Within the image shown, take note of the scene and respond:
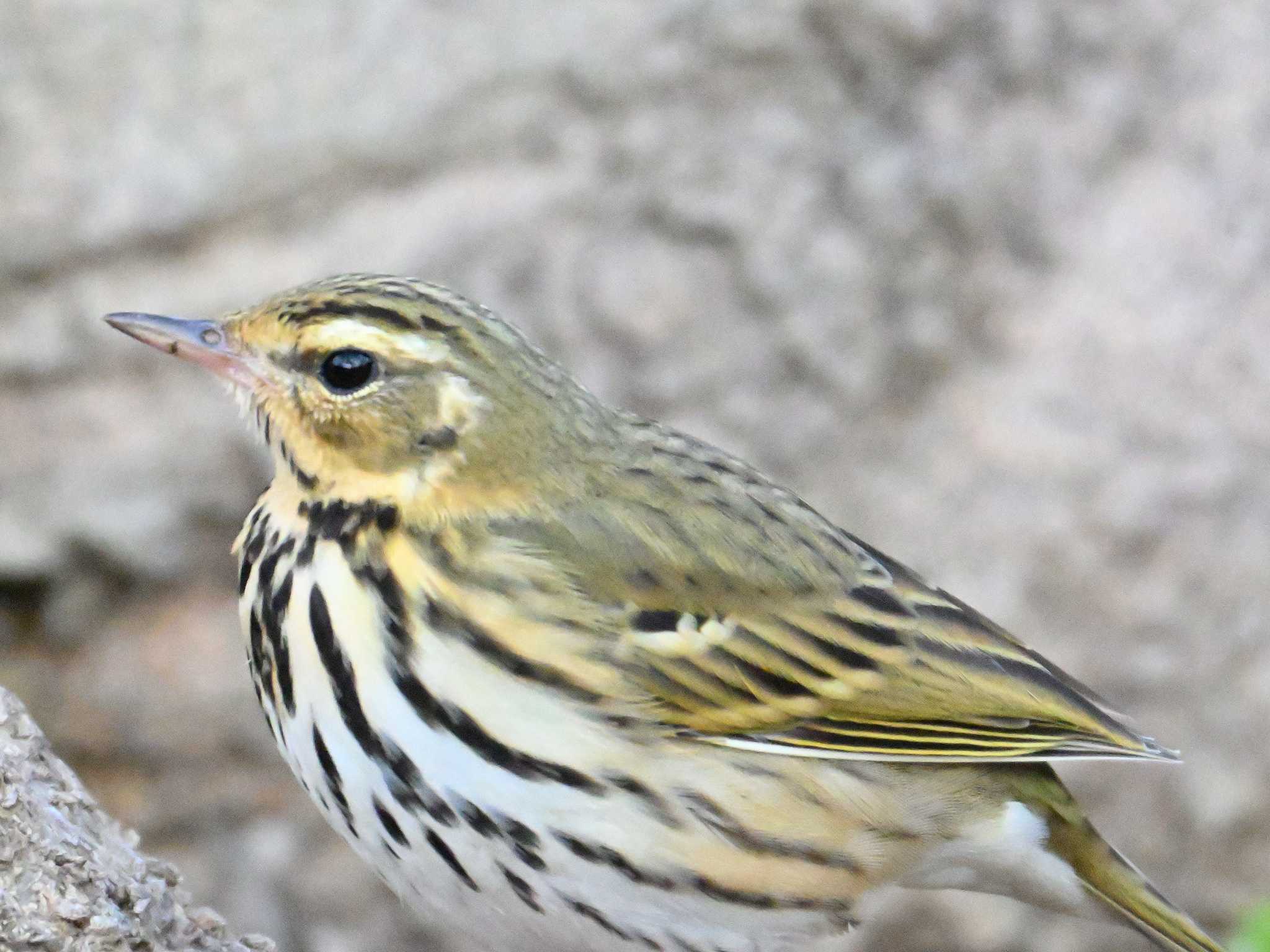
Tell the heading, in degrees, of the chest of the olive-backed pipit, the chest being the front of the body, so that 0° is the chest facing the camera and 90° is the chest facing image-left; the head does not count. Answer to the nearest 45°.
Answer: approximately 90°
